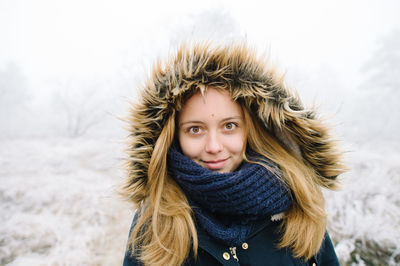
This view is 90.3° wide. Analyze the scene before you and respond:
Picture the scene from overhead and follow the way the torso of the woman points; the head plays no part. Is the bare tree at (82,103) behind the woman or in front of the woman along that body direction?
behind

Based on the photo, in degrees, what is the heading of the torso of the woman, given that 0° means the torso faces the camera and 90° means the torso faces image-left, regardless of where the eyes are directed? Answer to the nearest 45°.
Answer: approximately 0°
